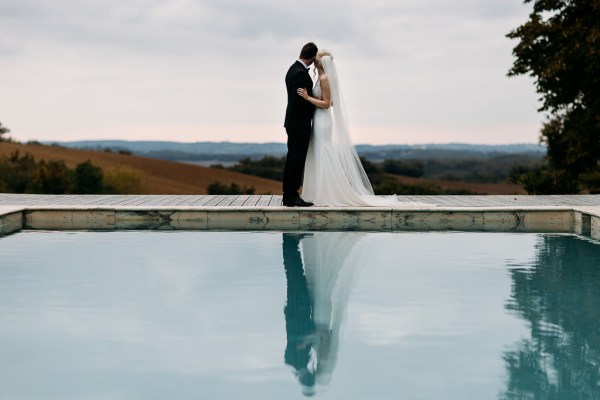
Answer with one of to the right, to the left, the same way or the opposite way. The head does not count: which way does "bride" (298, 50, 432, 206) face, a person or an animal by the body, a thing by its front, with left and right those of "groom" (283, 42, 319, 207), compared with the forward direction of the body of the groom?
the opposite way

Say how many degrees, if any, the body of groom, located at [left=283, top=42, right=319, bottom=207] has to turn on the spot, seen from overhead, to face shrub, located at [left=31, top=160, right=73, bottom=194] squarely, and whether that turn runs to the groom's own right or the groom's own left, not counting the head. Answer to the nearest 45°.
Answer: approximately 135° to the groom's own left

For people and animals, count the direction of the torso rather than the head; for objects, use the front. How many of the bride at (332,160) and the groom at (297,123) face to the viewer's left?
1

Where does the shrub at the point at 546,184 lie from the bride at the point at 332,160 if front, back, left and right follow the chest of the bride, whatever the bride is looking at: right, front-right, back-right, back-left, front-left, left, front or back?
back-right

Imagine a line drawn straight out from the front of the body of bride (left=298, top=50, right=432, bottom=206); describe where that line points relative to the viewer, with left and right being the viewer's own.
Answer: facing to the left of the viewer

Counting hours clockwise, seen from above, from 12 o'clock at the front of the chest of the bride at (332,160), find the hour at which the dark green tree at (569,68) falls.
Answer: The dark green tree is roughly at 4 o'clock from the bride.

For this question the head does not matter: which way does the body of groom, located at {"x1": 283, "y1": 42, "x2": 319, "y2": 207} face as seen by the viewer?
to the viewer's right

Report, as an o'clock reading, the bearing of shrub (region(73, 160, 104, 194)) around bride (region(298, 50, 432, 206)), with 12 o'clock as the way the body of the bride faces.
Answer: The shrub is roughly at 2 o'clock from the bride.

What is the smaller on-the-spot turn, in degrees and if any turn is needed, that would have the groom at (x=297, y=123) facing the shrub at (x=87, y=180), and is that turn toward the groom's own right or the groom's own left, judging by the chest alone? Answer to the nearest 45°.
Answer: approximately 135° to the groom's own left

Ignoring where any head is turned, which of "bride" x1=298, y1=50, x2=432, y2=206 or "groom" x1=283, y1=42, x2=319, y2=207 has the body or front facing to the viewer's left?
the bride

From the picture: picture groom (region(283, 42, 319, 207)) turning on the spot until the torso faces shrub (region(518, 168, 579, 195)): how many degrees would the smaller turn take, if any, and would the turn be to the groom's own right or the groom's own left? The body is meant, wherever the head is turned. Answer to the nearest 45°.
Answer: approximately 45° to the groom's own left

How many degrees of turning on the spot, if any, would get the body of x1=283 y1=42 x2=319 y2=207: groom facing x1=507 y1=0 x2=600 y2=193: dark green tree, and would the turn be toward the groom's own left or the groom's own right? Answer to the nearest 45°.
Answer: approximately 45° to the groom's own left
